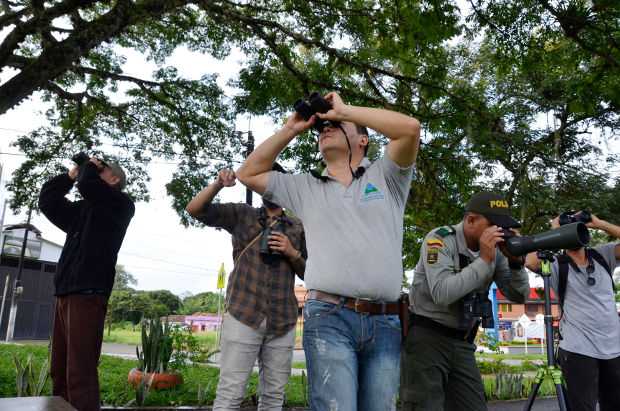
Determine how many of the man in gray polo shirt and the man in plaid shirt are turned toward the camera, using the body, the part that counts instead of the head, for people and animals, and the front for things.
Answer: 2

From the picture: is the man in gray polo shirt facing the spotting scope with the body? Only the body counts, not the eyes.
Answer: no

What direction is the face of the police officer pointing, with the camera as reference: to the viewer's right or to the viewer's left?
to the viewer's right

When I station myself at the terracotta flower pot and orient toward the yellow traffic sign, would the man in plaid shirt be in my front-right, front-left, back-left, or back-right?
back-right

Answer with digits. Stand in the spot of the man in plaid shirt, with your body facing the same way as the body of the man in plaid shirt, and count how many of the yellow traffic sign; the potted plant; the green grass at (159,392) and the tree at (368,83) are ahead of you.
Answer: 0

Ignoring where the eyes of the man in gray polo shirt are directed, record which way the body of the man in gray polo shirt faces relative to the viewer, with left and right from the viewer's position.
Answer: facing the viewer

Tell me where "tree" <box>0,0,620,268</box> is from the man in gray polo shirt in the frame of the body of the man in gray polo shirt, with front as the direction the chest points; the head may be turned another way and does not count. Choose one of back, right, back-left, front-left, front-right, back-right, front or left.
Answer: back

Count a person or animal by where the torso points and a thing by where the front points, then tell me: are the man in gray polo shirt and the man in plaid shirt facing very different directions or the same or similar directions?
same or similar directions

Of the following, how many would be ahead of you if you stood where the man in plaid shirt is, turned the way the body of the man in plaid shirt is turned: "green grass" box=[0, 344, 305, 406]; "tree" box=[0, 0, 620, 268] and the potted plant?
0

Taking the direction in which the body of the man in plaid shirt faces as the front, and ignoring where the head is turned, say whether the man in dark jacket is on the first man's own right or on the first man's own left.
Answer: on the first man's own right

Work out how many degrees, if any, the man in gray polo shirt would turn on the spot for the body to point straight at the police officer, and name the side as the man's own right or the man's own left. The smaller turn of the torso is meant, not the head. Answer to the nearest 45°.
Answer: approximately 135° to the man's own left

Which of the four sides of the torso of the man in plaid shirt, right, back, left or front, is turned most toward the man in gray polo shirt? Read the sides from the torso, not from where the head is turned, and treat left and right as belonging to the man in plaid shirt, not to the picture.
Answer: front

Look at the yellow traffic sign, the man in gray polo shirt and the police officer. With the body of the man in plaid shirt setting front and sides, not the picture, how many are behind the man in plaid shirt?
1
